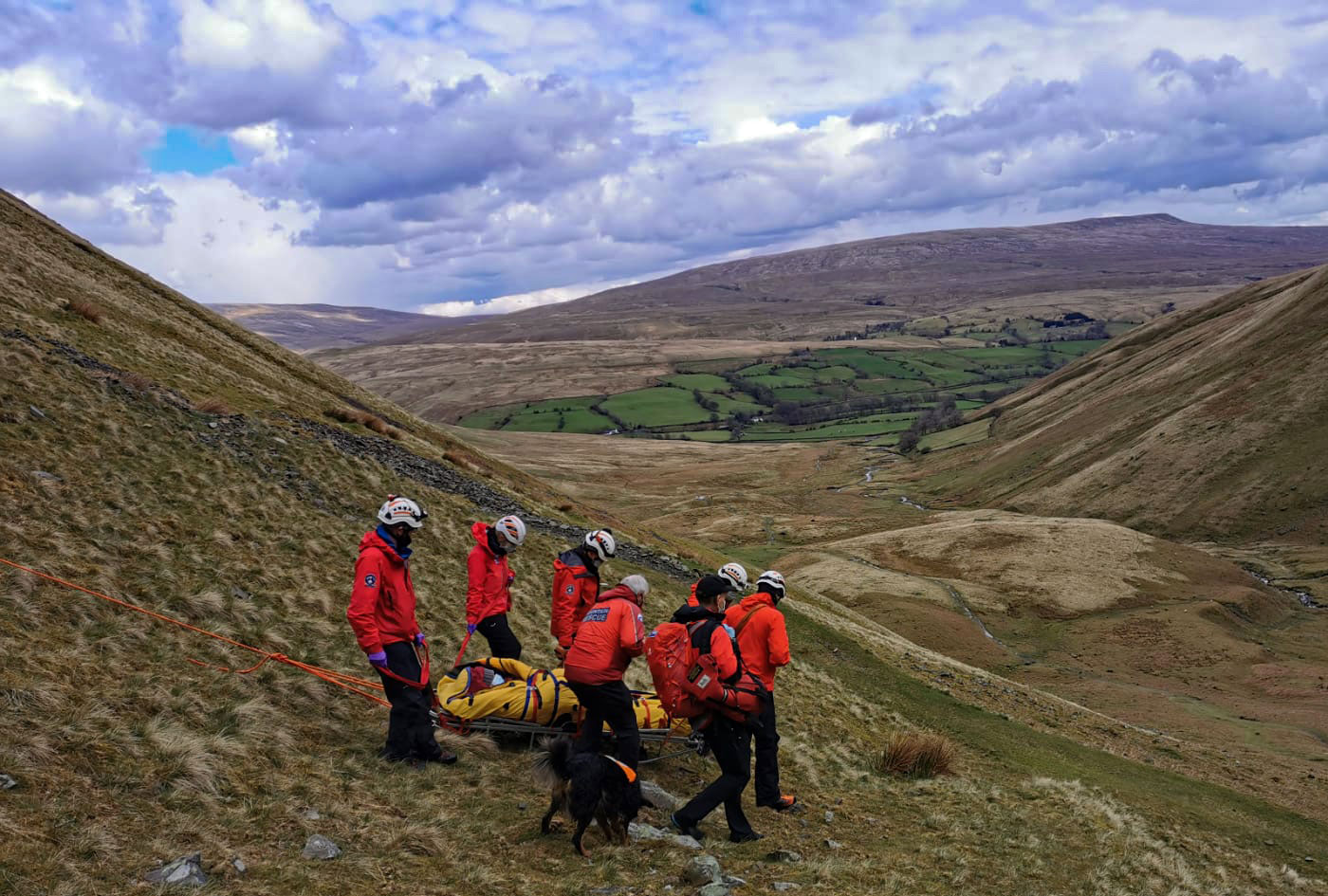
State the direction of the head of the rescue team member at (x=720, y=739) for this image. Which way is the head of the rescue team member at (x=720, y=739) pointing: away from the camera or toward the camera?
away from the camera

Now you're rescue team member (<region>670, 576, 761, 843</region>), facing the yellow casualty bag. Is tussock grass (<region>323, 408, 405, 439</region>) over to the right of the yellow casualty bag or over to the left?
right

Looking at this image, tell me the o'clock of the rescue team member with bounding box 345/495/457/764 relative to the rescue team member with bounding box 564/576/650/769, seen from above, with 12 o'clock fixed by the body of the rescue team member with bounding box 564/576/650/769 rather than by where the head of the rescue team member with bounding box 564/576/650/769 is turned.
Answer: the rescue team member with bounding box 345/495/457/764 is roughly at 8 o'clock from the rescue team member with bounding box 564/576/650/769.

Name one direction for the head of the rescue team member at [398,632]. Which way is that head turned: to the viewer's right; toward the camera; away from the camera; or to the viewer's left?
to the viewer's right

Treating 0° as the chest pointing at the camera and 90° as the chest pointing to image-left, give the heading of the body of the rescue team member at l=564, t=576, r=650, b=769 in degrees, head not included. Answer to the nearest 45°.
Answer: approximately 225°
